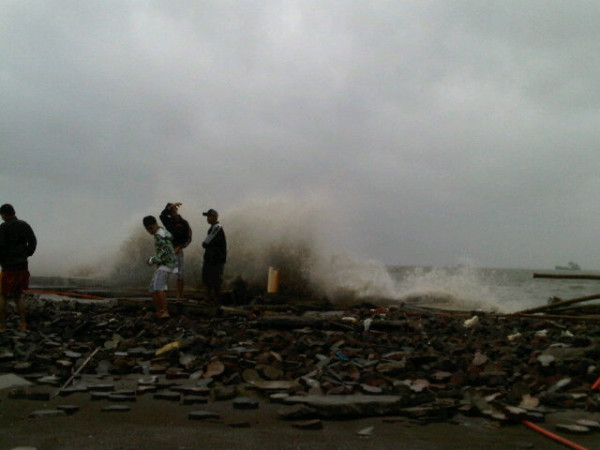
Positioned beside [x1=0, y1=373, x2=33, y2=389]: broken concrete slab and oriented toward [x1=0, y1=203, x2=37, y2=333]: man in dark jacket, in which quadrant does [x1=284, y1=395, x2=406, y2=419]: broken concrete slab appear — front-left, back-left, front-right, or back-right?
back-right

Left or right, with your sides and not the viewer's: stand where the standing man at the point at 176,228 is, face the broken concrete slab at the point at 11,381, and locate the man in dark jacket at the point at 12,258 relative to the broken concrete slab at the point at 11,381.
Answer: right

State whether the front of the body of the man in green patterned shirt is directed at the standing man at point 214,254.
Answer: no

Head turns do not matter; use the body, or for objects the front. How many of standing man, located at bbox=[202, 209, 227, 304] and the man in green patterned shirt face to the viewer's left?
2

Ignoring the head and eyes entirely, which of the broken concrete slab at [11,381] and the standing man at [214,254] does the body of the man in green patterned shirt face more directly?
the broken concrete slab

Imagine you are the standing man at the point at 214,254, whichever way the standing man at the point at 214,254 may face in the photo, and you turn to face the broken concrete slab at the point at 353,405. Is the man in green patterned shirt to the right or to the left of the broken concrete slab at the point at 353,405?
right

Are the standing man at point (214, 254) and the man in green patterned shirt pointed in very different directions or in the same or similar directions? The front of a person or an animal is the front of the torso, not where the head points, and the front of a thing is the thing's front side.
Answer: same or similar directions

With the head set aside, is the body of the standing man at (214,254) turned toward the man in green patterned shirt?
no

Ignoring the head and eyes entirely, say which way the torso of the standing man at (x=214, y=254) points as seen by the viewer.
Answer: to the viewer's left

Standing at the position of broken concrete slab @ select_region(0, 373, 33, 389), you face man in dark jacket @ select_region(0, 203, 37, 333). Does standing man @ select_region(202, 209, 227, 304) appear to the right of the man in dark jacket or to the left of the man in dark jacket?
right

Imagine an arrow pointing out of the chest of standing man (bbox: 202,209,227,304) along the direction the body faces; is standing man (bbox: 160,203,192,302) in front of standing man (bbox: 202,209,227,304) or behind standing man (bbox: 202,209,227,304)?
in front

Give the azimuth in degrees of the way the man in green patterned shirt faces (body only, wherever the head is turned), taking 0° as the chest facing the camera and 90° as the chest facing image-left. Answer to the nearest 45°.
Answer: approximately 90°
